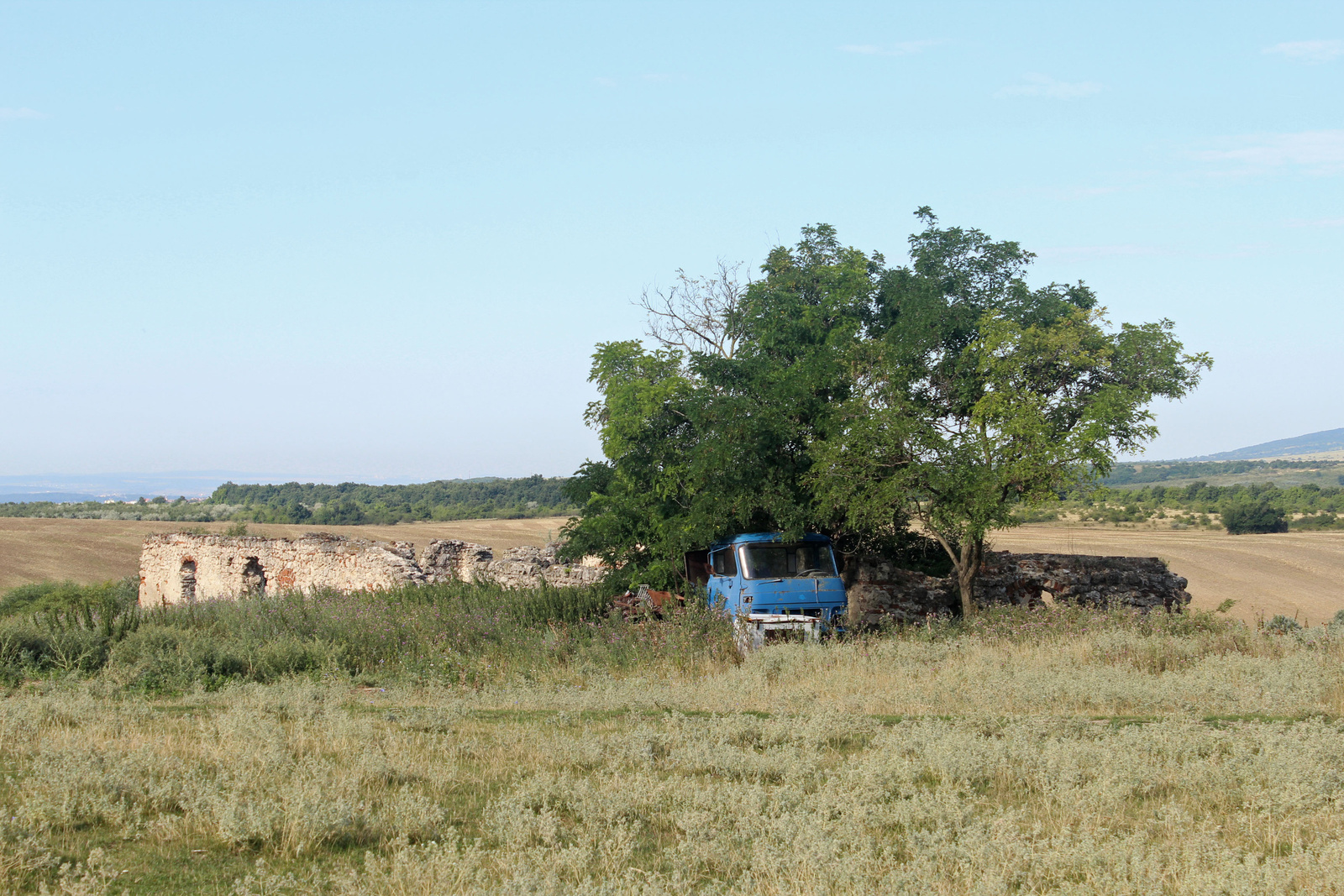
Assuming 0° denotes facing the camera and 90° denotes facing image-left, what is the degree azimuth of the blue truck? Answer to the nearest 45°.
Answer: approximately 315°

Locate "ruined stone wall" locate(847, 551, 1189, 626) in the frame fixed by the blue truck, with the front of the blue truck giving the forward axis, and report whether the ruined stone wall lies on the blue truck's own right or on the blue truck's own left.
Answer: on the blue truck's own left

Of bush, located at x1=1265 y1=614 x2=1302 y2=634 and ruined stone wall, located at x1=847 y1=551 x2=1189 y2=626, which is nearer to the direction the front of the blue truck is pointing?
the bush

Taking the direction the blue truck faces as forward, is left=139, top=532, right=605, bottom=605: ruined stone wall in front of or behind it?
behind

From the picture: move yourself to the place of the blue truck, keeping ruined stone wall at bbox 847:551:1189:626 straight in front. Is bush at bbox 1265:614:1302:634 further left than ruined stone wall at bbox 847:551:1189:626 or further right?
right

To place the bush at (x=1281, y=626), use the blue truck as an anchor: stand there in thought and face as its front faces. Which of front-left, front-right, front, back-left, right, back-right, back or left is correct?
front-left
